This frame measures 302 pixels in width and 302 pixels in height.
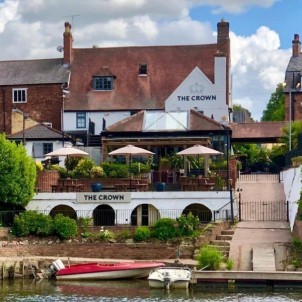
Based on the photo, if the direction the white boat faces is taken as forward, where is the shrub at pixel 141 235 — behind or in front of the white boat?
in front

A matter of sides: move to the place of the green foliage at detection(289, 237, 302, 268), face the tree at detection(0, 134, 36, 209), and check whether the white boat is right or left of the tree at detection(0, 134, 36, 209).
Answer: left

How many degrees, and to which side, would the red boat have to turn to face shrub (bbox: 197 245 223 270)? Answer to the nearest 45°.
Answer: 0° — it already faces it

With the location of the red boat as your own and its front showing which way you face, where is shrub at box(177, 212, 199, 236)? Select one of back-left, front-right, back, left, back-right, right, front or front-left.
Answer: front-left

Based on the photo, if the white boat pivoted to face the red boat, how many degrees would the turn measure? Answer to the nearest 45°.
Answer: approximately 45° to its left

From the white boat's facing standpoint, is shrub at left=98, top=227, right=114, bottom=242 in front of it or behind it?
in front

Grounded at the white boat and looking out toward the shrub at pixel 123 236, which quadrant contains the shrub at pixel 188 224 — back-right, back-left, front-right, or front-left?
front-right

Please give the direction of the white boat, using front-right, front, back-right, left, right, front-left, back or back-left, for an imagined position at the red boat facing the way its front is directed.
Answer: front-right

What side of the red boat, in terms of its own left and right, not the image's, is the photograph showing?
right

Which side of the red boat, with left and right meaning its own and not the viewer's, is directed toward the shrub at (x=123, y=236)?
left

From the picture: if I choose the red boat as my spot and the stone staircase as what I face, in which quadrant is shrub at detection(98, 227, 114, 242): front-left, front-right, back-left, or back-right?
front-left

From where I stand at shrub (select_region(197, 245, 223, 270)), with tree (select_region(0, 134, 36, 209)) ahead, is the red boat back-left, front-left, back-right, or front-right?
front-left

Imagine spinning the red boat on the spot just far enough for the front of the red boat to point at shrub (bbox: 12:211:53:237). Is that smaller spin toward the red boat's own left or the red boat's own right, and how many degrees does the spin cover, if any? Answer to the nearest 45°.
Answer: approximately 135° to the red boat's own left

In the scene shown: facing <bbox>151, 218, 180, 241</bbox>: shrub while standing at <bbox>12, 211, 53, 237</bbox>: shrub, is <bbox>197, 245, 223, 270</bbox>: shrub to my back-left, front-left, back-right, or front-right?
front-right

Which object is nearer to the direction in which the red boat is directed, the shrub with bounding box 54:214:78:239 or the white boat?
the white boat
